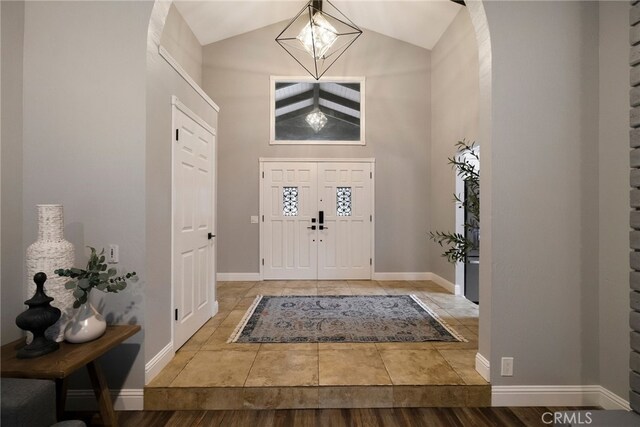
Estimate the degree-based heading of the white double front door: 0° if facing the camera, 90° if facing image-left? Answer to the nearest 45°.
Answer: approximately 0°

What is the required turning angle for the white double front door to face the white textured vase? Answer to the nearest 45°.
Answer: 0° — it already faces it

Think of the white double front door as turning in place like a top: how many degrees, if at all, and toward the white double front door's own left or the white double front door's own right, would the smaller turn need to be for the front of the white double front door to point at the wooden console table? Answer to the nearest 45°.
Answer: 0° — it already faces it

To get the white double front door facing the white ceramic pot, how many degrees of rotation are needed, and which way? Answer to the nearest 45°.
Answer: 0° — it already faces it

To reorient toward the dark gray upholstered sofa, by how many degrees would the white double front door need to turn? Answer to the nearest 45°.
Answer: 0° — it already faces it
